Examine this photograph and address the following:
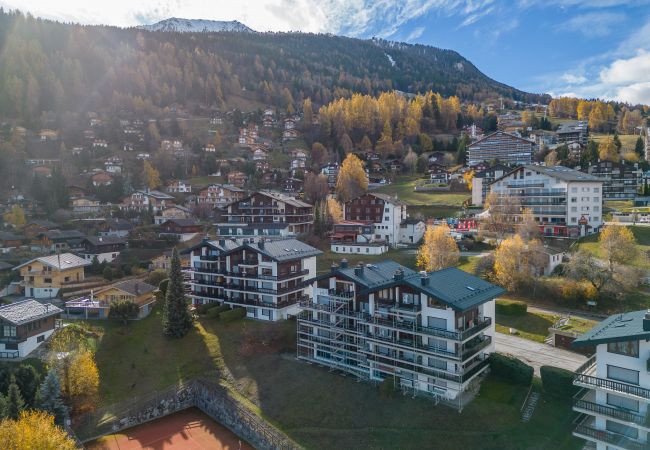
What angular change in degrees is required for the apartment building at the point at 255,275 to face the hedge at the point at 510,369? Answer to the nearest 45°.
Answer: approximately 90° to its left

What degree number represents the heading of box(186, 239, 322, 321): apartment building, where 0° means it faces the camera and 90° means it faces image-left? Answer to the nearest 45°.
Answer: approximately 45°

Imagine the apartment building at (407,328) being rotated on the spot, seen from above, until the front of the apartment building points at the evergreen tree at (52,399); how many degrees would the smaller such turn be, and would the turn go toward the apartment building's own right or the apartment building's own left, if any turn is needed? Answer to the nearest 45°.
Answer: approximately 45° to the apartment building's own right

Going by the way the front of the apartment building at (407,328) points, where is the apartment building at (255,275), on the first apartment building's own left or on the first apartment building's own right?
on the first apartment building's own right

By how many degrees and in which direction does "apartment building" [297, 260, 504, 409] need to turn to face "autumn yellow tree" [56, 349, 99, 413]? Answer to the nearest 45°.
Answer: approximately 45° to its right

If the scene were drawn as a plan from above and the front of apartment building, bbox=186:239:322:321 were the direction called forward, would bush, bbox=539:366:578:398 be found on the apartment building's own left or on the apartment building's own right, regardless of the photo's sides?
on the apartment building's own left

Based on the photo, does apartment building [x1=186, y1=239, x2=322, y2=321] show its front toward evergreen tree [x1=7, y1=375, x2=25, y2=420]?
yes

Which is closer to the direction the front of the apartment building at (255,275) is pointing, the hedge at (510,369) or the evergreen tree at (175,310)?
the evergreen tree

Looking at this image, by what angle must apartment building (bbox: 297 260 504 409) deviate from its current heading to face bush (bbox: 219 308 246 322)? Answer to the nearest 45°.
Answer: approximately 90° to its right

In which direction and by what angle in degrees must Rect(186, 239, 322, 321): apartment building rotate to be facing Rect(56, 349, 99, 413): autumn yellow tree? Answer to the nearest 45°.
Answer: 0° — it already faces it
